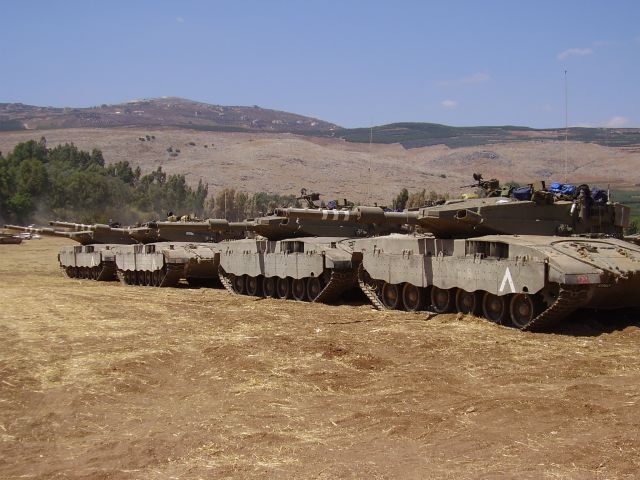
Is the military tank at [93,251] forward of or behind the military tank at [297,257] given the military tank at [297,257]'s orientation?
behind
